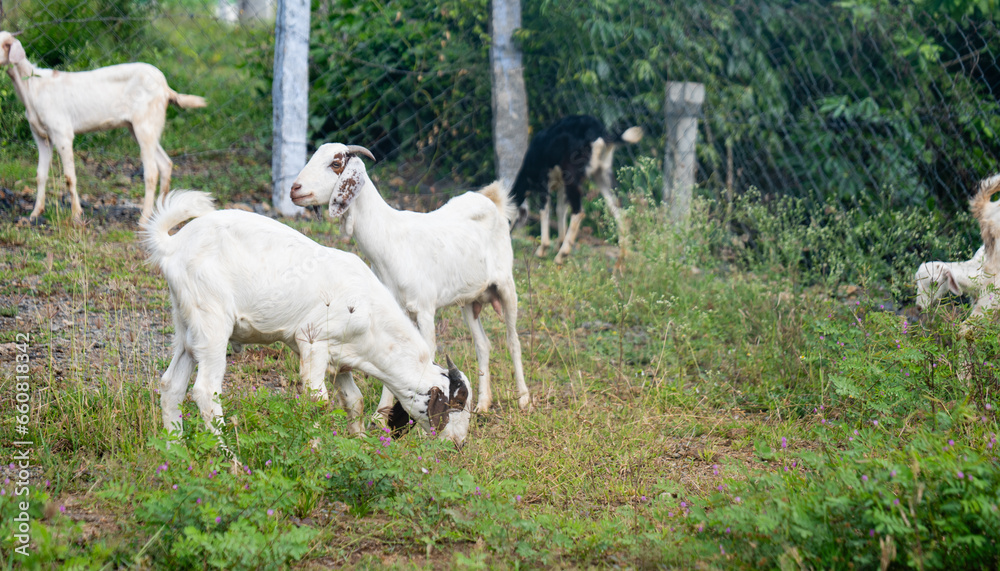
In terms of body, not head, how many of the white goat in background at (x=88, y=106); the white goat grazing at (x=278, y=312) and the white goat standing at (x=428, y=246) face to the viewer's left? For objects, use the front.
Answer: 2

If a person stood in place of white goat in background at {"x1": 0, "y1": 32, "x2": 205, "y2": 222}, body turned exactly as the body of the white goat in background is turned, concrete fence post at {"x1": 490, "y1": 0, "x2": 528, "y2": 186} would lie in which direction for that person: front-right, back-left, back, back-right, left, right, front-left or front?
back

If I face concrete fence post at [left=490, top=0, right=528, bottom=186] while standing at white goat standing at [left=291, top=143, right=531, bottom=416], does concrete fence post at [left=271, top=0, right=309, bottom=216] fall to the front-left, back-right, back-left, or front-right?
front-left

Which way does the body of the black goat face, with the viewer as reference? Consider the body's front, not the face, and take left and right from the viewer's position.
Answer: facing away from the viewer and to the left of the viewer

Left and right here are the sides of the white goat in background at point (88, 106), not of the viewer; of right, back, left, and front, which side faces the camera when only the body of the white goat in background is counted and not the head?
left

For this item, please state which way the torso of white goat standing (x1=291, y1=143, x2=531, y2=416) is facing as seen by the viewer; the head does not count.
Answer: to the viewer's left

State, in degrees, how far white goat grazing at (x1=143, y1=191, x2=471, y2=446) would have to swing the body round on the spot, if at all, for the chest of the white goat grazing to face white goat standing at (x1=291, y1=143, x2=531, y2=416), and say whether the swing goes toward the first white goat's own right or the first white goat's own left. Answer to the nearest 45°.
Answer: approximately 45° to the first white goat's own left

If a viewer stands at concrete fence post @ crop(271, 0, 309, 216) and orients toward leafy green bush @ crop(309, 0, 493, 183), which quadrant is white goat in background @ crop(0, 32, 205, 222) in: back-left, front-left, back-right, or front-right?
back-left

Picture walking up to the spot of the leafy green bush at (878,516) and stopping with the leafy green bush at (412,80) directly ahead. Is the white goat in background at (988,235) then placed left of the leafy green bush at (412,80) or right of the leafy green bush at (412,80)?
right

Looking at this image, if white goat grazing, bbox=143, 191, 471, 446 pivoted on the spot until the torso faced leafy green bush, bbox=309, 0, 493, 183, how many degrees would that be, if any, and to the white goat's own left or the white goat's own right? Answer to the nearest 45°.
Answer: approximately 90° to the white goat's own left

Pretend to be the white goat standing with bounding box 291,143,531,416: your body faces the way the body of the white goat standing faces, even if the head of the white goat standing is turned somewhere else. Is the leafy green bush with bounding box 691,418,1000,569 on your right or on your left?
on your left

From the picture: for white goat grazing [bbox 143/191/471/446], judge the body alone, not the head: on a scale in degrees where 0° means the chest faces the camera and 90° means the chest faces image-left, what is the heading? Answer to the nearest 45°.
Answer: approximately 270°
